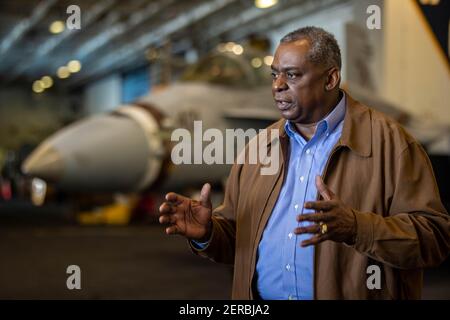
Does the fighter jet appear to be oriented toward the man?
no

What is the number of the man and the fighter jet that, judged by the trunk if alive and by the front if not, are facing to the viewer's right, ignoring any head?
0

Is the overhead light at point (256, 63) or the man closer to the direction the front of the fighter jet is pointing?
the man

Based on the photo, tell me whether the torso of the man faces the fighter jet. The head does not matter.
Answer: no

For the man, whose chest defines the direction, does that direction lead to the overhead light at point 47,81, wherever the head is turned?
no

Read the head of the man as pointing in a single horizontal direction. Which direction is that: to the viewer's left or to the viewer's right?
to the viewer's left

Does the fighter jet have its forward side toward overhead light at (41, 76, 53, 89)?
no

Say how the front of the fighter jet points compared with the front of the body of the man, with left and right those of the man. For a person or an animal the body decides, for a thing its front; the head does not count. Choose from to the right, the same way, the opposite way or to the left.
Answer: the same way

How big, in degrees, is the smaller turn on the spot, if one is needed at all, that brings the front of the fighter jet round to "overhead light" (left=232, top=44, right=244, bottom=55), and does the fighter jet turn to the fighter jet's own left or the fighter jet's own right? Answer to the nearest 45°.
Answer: approximately 180°

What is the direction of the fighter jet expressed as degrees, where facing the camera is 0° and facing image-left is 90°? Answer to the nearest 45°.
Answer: approximately 45°

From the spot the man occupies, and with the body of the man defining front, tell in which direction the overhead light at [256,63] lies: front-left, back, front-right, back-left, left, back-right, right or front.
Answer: back-right

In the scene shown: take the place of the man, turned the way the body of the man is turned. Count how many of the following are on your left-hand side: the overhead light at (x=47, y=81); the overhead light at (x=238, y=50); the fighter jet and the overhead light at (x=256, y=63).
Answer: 0

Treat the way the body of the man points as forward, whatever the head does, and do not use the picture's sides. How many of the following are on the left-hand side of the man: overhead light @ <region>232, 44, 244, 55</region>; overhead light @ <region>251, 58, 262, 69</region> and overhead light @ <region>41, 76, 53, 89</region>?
0

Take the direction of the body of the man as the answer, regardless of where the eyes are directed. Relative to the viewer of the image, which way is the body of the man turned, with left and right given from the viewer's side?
facing the viewer and to the left of the viewer
